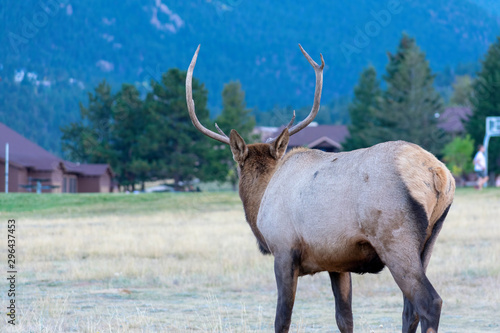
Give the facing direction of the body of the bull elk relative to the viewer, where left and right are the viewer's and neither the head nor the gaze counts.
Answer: facing away from the viewer and to the left of the viewer
